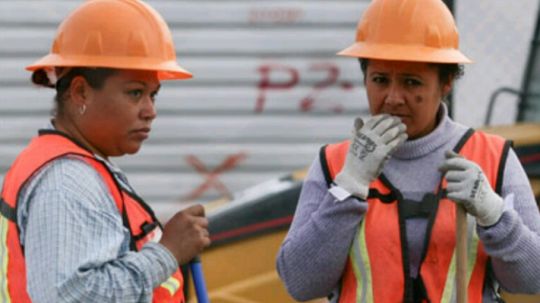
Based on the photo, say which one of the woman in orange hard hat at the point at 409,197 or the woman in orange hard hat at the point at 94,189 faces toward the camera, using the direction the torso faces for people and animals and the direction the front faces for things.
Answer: the woman in orange hard hat at the point at 409,197

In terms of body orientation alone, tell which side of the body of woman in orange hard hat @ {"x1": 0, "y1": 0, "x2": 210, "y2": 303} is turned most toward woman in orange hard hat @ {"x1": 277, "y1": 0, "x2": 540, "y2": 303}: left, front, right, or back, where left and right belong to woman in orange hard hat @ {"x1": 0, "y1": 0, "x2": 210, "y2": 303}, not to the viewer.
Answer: front

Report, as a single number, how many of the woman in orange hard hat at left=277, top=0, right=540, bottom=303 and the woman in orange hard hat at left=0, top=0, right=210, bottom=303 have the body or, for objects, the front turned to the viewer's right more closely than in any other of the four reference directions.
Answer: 1

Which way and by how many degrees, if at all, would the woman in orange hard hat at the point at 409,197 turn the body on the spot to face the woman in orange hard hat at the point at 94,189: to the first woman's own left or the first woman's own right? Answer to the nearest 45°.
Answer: approximately 45° to the first woman's own right

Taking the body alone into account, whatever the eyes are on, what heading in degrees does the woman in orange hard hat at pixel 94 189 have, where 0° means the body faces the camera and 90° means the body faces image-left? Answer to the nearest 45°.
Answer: approximately 270°

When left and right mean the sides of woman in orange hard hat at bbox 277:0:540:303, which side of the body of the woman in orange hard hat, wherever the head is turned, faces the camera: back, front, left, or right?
front
